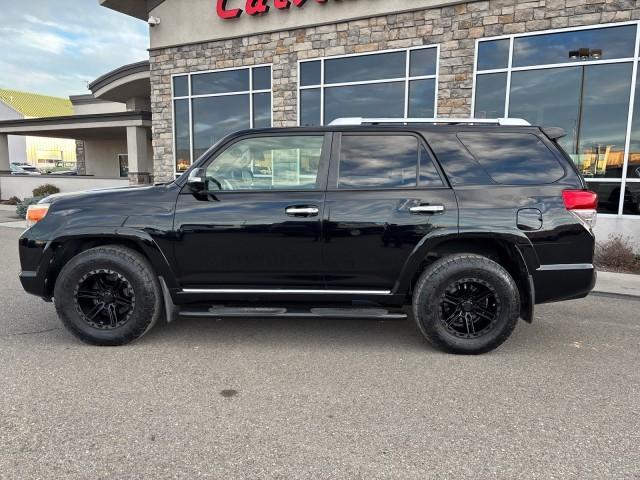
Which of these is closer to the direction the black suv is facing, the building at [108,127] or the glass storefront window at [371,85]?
the building

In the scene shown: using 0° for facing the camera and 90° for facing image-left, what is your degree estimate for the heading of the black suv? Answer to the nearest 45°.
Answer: approximately 90°

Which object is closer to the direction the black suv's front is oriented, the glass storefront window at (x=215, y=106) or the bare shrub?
the glass storefront window

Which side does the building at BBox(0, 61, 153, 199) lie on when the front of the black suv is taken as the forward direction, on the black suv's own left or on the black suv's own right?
on the black suv's own right

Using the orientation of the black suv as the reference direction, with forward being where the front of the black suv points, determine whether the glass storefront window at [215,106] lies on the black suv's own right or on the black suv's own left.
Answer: on the black suv's own right

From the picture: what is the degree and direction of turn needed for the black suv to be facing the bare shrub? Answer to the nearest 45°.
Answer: approximately 135° to its right

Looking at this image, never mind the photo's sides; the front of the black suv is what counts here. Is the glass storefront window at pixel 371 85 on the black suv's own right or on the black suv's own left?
on the black suv's own right
